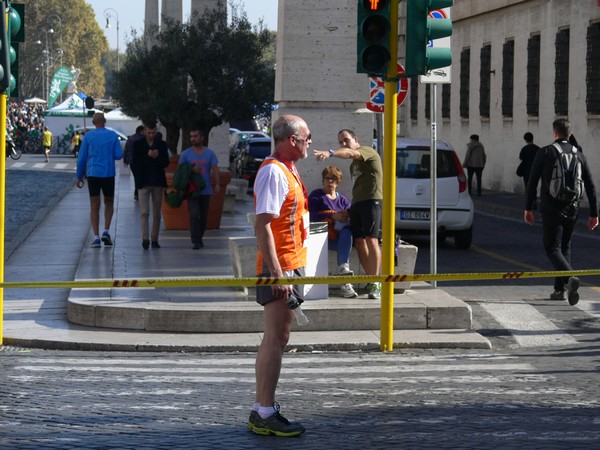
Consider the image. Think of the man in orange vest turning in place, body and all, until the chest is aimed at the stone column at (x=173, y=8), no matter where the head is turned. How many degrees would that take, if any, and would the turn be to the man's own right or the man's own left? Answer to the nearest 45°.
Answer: approximately 90° to the man's own left

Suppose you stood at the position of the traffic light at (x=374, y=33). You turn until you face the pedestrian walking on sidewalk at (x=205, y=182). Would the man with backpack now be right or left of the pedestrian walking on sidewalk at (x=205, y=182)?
right

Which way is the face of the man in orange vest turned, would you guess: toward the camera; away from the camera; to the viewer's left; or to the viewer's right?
to the viewer's right

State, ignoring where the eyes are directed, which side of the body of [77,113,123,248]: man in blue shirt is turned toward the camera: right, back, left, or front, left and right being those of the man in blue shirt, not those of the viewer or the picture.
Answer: back

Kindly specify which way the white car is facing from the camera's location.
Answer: facing away from the viewer

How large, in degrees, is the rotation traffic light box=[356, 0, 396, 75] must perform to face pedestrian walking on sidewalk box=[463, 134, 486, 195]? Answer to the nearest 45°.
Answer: approximately 180°

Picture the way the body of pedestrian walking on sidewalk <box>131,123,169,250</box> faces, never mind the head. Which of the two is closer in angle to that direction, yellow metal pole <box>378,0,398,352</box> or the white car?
the yellow metal pole

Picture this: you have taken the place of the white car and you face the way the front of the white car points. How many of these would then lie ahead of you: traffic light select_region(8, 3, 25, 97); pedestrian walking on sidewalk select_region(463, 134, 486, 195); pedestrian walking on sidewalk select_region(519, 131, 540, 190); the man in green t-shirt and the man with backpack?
2

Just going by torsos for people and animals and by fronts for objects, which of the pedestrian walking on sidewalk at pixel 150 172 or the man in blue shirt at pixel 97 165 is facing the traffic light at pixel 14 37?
the pedestrian walking on sidewalk

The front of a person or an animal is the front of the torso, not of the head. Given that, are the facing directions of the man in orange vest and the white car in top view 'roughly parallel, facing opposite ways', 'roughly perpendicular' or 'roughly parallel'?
roughly perpendicular

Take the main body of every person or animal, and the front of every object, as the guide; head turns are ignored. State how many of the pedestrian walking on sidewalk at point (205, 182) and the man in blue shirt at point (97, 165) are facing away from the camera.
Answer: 1

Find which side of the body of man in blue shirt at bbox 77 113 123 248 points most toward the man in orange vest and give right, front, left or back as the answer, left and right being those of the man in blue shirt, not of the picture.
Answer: back
